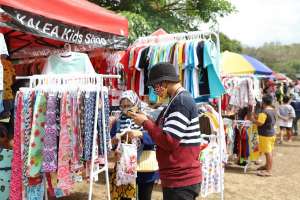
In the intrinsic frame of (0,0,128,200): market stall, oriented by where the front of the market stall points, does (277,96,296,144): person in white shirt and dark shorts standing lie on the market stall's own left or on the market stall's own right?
on the market stall's own left

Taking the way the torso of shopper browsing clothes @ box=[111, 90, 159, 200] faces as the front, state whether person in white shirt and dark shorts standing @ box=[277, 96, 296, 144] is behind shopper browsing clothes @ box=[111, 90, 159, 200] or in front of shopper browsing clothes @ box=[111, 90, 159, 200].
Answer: behind

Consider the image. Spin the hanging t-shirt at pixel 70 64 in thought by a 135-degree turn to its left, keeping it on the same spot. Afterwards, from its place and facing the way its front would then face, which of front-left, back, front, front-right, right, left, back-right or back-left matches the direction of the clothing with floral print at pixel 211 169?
front-right

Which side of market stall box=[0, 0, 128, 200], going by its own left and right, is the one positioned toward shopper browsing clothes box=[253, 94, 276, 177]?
left

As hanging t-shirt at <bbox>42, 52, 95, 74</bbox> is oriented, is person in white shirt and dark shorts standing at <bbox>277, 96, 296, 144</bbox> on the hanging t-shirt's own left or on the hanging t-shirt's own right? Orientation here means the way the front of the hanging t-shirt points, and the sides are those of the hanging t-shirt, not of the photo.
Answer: on the hanging t-shirt's own left

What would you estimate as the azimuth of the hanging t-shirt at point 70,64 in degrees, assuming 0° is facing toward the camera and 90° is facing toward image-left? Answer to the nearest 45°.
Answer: approximately 0°
